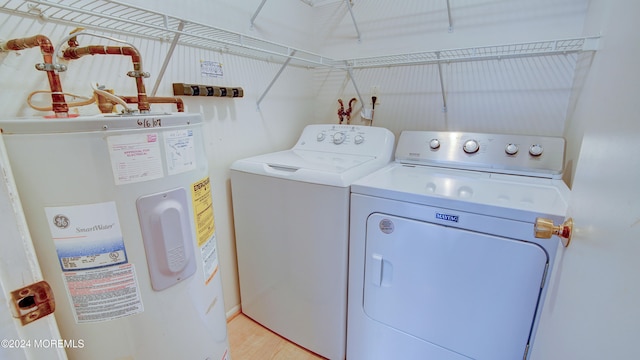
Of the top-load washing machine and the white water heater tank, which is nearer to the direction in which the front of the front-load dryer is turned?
the white water heater tank

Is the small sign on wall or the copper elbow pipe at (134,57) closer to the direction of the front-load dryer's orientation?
the copper elbow pipe

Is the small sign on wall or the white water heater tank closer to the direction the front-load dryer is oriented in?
the white water heater tank

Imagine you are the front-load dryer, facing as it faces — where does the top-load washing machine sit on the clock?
The top-load washing machine is roughly at 3 o'clock from the front-load dryer.

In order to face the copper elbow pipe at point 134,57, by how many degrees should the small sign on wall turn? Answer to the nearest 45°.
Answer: approximately 45° to its right

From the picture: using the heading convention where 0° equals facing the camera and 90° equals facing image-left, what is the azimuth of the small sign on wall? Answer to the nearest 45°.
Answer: approximately 315°

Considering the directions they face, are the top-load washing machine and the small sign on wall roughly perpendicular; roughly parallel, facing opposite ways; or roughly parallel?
roughly perpendicular

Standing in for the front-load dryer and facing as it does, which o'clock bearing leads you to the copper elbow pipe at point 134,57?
The copper elbow pipe is roughly at 2 o'clock from the front-load dryer.
